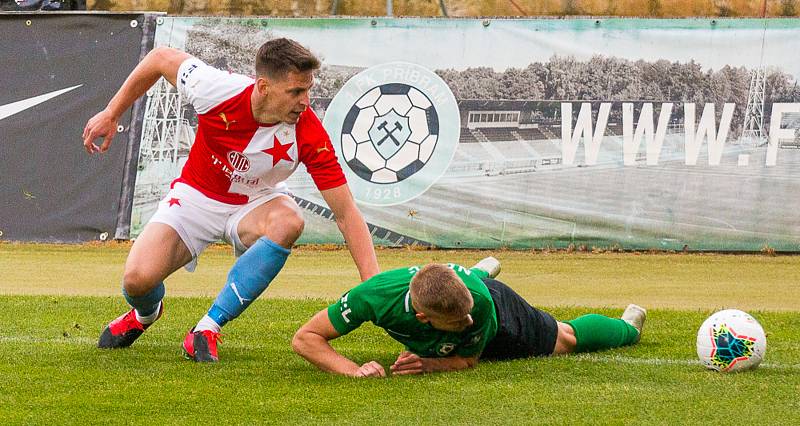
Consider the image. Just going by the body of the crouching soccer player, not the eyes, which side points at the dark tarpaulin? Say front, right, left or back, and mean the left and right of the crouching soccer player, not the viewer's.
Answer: back

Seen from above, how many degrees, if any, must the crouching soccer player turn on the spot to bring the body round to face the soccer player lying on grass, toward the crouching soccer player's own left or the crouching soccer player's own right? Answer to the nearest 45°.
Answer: approximately 45° to the crouching soccer player's own left

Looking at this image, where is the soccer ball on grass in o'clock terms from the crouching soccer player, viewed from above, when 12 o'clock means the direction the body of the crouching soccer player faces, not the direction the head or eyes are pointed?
The soccer ball on grass is roughly at 10 o'clock from the crouching soccer player.

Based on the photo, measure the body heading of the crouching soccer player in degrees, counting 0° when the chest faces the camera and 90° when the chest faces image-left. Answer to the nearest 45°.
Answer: approximately 0°
